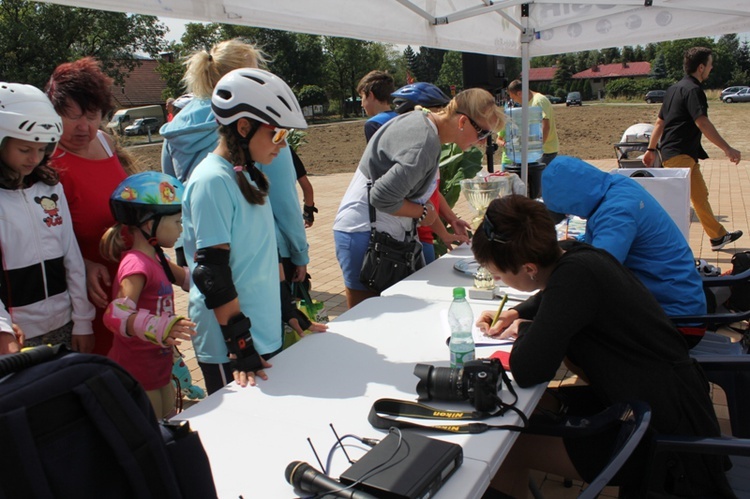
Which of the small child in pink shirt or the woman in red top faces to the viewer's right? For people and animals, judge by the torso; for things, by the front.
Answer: the small child in pink shirt

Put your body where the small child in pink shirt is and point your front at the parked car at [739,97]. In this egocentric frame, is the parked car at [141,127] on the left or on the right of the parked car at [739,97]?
left

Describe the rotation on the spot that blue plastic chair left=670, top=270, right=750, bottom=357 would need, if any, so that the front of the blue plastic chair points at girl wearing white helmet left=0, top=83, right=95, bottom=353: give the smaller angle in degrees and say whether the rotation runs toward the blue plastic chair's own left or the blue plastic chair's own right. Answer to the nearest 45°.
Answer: approximately 45° to the blue plastic chair's own left

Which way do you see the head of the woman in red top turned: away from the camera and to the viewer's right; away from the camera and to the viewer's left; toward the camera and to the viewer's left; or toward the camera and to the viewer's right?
toward the camera and to the viewer's right

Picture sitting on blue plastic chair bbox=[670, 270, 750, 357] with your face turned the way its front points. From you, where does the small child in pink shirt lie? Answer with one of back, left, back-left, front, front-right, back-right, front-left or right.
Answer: front-left

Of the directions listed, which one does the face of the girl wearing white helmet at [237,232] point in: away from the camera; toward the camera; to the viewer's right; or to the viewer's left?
to the viewer's right

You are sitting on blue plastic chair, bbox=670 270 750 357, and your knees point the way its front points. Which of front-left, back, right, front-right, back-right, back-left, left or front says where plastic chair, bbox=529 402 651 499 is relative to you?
left

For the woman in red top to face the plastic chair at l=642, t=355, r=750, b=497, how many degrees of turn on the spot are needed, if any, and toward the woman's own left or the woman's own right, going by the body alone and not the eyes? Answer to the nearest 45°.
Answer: approximately 45° to the woman's own left

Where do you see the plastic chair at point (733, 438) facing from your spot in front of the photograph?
facing to the left of the viewer

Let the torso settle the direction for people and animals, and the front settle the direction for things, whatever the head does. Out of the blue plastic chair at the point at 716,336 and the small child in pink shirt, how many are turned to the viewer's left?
1

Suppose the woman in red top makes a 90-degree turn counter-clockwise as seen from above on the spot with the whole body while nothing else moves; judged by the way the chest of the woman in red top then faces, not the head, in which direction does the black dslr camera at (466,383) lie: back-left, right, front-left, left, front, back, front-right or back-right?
front-right

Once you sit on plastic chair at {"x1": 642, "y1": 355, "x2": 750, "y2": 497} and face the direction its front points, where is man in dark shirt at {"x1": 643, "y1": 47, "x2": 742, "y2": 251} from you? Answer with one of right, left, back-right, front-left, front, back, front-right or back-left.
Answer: right

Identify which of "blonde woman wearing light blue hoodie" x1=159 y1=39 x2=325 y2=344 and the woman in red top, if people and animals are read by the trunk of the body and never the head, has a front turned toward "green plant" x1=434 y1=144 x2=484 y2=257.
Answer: the blonde woman wearing light blue hoodie

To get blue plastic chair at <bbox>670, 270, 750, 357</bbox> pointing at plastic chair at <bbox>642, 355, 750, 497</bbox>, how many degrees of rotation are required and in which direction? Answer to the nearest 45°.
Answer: approximately 90° to its left

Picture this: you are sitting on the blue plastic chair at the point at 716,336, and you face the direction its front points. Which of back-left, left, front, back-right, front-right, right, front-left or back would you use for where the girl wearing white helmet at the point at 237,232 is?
front-left

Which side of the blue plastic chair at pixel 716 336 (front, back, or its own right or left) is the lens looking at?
left

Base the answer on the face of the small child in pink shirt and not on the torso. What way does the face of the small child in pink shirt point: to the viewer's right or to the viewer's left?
to the viewer's right
